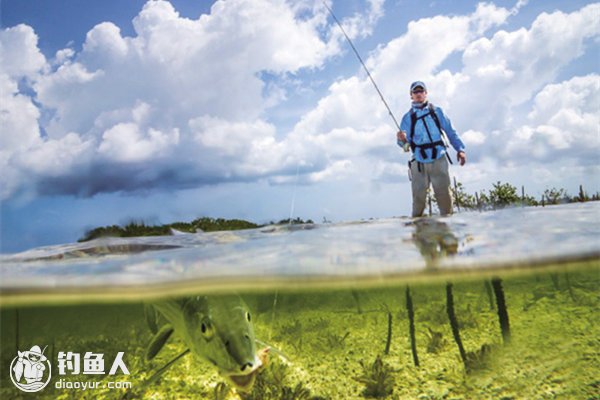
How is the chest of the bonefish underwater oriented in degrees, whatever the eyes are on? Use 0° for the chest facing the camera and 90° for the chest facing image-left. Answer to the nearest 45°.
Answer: approximately 315°

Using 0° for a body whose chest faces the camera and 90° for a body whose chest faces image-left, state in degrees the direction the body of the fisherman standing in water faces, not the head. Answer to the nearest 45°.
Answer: approximately 0°

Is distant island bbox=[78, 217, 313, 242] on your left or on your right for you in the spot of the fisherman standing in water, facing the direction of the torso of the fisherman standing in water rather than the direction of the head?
on your right

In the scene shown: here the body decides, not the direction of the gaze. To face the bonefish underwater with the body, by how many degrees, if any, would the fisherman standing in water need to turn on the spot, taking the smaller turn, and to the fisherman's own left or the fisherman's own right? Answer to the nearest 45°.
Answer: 0° — they already face it

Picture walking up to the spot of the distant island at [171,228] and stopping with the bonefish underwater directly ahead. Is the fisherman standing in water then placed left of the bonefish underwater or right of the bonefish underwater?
left

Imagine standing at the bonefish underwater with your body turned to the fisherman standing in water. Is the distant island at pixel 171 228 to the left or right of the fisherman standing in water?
left

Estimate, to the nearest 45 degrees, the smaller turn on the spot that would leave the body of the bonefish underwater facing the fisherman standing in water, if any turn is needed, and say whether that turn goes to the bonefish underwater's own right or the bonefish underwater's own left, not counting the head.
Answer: approximately 90° to the bonefish underwater's own left

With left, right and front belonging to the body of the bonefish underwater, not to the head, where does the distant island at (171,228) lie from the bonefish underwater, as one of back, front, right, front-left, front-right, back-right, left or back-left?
back-left
